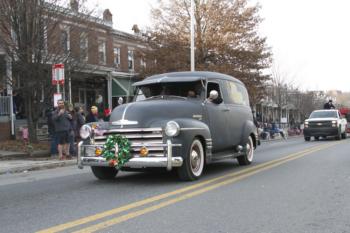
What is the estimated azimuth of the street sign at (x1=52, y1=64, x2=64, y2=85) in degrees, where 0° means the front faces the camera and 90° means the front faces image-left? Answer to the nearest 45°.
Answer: approximately 0°

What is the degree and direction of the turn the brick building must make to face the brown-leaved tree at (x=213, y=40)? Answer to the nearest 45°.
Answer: approximately 45° to its left

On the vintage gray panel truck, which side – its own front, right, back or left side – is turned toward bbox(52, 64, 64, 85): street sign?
right

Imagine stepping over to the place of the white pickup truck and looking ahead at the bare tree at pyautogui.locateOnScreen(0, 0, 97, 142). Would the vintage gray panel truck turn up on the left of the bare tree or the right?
left

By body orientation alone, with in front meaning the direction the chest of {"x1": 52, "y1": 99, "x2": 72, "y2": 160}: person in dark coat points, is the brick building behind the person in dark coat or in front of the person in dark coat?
behind

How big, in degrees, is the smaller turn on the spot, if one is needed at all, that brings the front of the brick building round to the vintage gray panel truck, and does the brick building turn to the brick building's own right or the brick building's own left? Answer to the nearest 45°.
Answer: approximately 45° to the brick building's own right

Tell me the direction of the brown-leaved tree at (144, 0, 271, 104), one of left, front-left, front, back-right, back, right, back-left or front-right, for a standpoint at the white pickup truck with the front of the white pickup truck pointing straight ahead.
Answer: right

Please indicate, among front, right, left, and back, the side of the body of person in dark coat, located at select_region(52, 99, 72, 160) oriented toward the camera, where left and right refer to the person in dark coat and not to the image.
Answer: front

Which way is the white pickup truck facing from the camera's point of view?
toward the camera

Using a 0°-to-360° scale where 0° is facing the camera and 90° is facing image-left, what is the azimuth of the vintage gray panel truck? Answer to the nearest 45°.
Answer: approximately 45°
